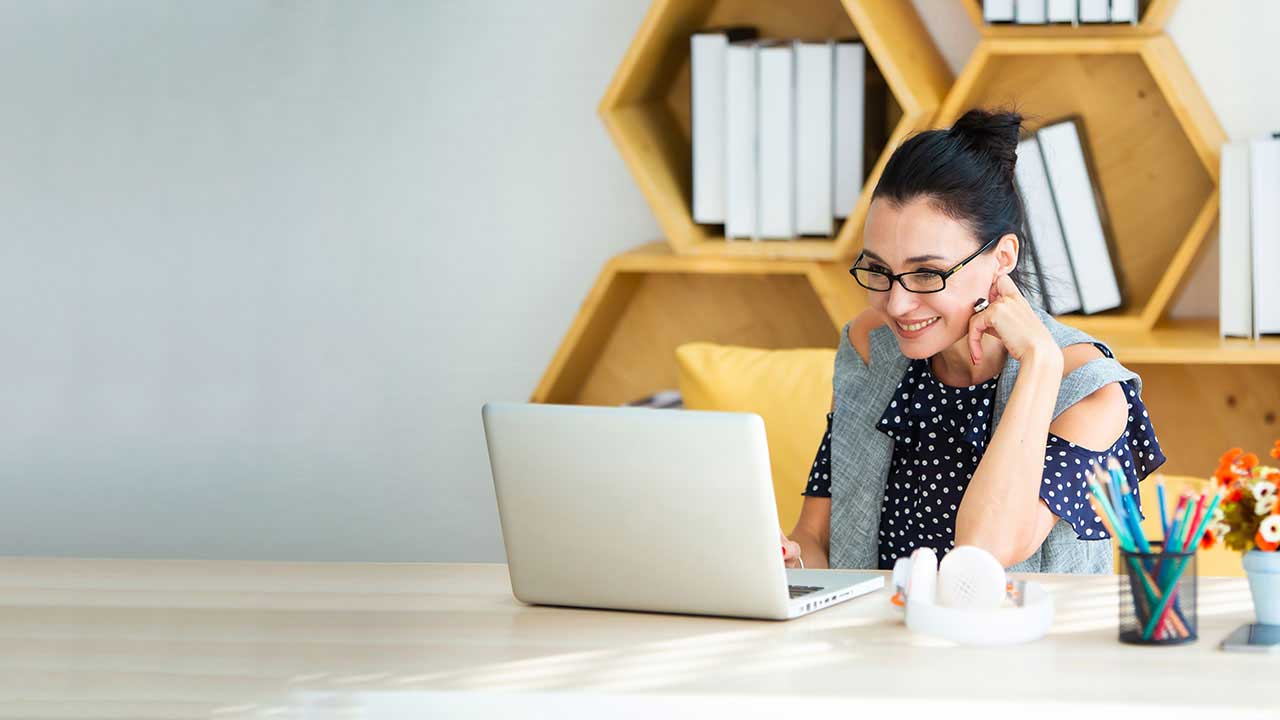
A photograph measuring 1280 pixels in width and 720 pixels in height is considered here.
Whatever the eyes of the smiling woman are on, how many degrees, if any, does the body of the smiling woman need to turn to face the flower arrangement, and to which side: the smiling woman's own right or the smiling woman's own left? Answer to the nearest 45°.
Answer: approximately 90° to the smiling woman's own left

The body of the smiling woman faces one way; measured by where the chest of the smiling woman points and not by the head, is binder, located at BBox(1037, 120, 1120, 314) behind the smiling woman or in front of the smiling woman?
behind

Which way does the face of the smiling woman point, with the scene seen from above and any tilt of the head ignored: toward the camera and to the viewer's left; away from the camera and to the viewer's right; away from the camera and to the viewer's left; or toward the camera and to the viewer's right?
toward the camera and to the viewer's left

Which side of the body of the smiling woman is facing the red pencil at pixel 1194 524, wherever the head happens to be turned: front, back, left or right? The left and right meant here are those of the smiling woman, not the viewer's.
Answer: left

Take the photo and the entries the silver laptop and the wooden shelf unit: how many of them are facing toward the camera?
1

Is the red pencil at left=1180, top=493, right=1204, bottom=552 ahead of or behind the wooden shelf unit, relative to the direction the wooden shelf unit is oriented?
ahead

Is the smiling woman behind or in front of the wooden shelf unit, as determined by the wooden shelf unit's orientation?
in front

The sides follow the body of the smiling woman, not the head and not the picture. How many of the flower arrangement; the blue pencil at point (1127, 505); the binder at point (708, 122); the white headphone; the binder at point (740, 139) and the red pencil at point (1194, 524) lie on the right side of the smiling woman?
2

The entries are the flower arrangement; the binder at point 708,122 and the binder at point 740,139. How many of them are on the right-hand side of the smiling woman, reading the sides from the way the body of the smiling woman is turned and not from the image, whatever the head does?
2

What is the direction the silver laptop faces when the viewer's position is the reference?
facing away from the viewer and to the right of the viewer

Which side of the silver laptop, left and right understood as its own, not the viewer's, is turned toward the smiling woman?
front

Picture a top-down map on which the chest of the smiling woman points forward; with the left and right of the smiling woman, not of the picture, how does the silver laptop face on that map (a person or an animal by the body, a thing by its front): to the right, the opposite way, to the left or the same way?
the opposite way
